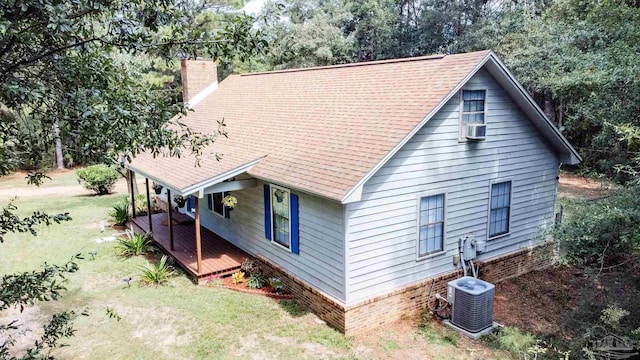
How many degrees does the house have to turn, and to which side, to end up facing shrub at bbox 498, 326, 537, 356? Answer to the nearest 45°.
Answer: approximately 90° to its left

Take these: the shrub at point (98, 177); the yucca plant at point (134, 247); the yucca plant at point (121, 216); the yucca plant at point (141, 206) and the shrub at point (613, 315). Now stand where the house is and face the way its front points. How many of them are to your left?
1

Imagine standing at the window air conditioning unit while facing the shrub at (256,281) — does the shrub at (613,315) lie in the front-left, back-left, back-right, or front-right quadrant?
back-left

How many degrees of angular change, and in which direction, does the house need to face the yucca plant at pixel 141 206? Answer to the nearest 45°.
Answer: approximately 90° to its right

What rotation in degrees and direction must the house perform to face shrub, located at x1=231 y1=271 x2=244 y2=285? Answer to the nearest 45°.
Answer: approximately 45° to its right

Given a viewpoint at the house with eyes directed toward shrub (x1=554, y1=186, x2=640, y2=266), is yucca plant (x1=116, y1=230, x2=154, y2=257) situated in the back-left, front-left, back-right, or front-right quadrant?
back-right

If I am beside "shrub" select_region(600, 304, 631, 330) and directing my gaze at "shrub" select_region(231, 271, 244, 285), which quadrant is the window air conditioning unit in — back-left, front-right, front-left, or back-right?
front-right

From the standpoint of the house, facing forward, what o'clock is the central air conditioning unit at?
The central air conditioning unit is roughly at 9 o'clock from the house.

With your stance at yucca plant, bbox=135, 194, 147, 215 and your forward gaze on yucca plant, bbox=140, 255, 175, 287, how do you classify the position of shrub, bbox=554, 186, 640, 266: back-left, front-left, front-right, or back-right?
front-left

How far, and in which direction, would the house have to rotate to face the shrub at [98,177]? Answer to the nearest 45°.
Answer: approximately 90° to its right

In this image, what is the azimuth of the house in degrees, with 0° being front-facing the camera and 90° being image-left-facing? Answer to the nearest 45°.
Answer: approximately 45°
